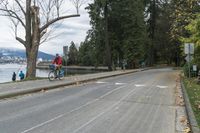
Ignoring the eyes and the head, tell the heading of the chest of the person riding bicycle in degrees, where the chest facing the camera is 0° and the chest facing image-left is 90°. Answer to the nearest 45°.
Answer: approximately 45°
